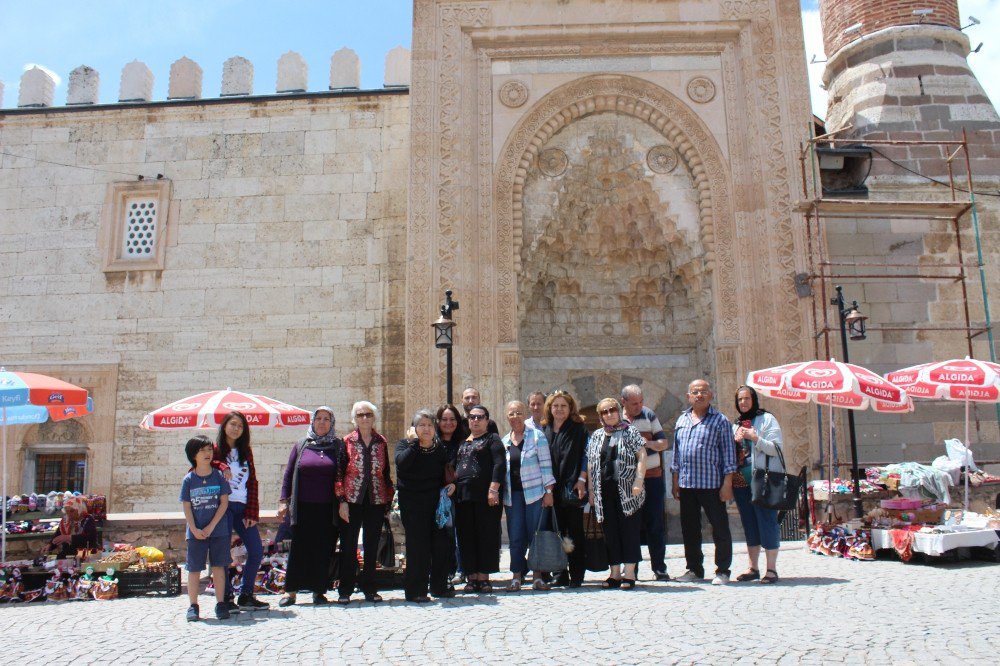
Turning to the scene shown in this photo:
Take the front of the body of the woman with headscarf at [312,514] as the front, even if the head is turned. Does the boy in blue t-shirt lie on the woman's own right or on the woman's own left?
on the woman's own right

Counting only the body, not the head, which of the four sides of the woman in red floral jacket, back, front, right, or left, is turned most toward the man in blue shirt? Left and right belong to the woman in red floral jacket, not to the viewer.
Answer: left

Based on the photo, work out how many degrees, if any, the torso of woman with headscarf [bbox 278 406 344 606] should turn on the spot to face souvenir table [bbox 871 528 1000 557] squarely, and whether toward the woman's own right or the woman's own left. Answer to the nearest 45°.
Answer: approximately 90° to the woman's own left

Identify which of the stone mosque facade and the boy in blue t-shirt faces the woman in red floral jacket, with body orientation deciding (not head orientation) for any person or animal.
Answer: the stone mosque facade

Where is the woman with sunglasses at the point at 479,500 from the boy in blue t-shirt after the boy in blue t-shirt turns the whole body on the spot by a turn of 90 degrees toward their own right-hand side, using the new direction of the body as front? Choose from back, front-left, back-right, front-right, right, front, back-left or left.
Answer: back

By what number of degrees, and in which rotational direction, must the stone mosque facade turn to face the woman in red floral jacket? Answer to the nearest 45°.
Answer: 0° — it already faces them

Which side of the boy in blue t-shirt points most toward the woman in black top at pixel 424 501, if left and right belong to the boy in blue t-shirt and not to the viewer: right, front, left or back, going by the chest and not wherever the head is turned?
left
